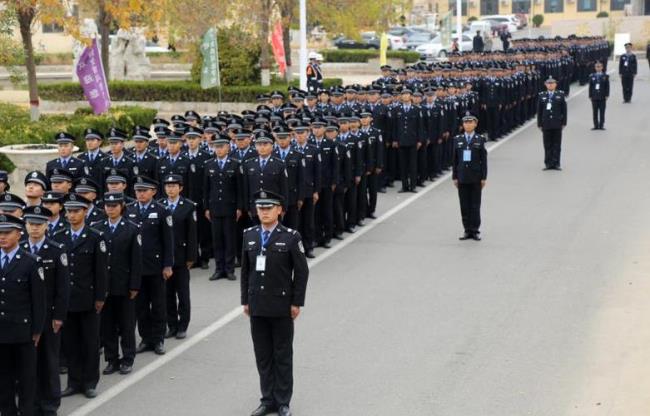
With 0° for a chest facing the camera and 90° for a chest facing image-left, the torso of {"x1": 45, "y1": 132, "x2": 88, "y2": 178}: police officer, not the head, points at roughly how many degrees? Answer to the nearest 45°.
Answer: approximately 0°

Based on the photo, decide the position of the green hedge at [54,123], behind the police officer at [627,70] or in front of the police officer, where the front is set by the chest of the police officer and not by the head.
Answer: in front

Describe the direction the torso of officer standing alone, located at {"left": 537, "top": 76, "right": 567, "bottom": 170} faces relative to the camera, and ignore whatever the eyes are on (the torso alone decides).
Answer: toward the camera

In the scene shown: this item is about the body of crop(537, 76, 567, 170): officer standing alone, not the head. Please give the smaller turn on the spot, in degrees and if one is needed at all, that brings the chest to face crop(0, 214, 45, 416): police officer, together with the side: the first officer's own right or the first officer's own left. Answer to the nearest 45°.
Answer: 0° — they already face them

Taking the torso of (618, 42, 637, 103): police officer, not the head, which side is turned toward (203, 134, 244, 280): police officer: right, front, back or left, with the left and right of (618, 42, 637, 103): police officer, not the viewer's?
front

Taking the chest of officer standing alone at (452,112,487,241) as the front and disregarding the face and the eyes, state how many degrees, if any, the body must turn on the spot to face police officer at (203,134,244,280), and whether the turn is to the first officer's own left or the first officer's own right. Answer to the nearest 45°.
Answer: approximately 45° to the first officer's own right

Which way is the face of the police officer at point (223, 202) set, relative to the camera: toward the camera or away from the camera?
toward the camera

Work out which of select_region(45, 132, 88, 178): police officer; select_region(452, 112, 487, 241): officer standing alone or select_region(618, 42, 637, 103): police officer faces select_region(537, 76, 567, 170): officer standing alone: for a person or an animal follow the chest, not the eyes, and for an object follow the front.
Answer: select_region(618, 42, 637, 103): police officer

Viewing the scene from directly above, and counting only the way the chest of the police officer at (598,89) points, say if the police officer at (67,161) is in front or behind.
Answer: in front

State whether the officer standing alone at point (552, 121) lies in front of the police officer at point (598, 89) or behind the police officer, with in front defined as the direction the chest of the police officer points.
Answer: in front

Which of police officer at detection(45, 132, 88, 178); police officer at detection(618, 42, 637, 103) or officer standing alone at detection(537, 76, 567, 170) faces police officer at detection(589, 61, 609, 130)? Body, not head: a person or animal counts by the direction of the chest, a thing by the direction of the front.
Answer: police officer at detection(618, 42, 637, 103)

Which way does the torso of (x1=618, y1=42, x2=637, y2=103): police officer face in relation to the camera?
toward the camera

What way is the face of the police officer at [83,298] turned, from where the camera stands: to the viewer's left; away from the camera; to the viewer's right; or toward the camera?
toward the camera

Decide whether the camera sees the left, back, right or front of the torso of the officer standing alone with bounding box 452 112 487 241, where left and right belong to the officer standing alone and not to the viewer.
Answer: front

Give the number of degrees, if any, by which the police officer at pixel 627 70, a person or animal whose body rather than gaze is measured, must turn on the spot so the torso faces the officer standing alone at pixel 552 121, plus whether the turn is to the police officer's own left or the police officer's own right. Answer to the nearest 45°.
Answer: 0° — they already face them

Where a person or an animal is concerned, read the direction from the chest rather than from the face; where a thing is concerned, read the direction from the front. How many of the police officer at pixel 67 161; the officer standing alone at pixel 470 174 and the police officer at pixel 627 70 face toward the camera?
3
